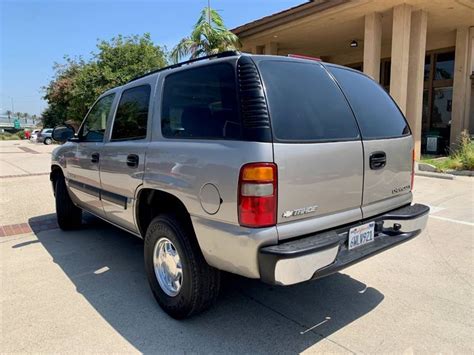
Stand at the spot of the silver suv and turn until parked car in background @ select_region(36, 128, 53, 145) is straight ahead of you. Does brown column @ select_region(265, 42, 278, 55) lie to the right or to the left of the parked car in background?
right

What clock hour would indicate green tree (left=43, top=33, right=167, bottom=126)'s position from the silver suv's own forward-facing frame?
The green tree is roughly at 1 o'clock from the silver suv.

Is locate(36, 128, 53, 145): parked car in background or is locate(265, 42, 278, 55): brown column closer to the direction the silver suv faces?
the parked car in background

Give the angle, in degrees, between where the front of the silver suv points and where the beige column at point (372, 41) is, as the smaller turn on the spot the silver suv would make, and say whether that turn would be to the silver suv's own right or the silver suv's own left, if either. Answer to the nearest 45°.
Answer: approximately 90° to the silver suv's own right

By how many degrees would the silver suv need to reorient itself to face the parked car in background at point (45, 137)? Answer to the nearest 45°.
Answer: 0° — it already faces it

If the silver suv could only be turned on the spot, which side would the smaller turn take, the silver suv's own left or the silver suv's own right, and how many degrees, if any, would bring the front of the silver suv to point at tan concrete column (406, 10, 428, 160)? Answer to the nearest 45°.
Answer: approximately 90° to the silver suv's own right

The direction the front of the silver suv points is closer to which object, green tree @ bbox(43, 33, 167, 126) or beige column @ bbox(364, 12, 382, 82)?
the green tree

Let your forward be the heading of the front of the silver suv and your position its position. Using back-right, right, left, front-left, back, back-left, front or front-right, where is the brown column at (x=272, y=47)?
front-right

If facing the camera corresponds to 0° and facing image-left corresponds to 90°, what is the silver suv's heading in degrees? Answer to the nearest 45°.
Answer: approximately 135°

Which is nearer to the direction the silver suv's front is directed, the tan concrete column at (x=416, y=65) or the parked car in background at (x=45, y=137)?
the parked car in background
